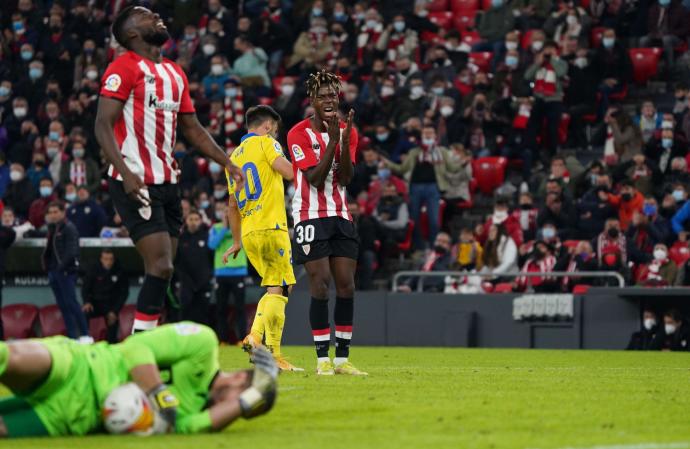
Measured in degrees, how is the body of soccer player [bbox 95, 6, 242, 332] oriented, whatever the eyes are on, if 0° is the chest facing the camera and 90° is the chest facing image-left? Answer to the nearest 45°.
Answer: approximately 315°

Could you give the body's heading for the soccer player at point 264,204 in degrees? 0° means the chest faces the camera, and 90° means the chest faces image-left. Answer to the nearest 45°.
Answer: approximately 225°

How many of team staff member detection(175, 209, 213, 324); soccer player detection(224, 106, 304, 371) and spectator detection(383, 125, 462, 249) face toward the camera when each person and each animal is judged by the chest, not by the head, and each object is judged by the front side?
2

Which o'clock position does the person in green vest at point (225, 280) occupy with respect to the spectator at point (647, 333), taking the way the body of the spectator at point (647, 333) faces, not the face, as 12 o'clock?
the person in green vest at point (225, 280) is roughly at 3 o'clock from the spectator at point (647, 333).

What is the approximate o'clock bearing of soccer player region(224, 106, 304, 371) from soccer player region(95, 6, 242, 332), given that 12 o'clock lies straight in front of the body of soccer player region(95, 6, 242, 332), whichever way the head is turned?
soccer player region(224, 106, 304, 371) is roughly at 8 o'clock from soccer player region(95, 6, 242, 332).

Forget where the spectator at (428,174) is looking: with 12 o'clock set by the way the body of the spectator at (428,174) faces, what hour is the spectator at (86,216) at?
the spectator at (86,216) is roughly at 3 o'clock from the spectator at (428,174).

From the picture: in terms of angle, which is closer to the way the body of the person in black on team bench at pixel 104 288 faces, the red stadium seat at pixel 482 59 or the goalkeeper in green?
the goalkeeper in green

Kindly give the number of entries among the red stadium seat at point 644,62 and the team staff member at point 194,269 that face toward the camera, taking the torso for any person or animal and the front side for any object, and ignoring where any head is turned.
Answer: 2

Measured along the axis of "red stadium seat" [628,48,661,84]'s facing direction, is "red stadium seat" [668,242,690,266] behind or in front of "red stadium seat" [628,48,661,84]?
in front

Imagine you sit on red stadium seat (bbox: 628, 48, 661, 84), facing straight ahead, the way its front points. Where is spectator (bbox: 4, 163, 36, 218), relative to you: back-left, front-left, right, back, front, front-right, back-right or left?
right

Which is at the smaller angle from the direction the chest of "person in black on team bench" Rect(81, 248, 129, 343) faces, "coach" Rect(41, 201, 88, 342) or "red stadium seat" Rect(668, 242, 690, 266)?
the coach

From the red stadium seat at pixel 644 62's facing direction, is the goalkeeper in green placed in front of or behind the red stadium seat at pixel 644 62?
in front
